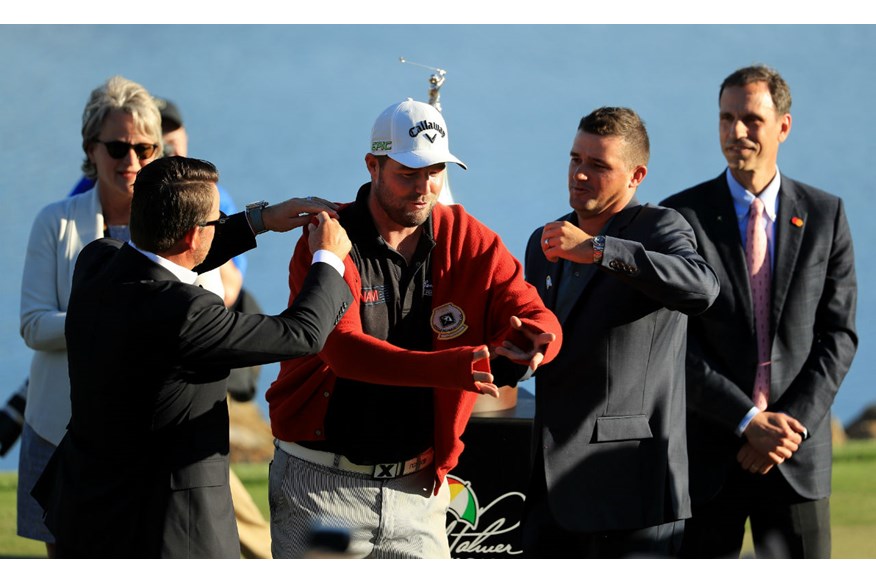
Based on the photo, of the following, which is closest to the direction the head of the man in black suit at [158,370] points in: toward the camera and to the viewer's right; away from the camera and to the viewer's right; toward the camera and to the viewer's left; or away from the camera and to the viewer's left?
away from the camera and to the viewer's right

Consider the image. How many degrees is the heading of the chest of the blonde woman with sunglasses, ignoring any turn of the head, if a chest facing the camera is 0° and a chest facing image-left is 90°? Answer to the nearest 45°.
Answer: approximately 315°

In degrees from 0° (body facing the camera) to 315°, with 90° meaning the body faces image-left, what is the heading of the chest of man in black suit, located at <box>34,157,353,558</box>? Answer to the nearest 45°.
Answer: approximately 225°

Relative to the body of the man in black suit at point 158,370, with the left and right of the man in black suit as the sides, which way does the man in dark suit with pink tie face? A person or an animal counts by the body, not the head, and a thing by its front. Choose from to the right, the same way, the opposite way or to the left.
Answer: the opposite way

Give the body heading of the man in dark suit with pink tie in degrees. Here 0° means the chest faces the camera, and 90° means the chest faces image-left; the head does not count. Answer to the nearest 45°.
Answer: approximately 0°

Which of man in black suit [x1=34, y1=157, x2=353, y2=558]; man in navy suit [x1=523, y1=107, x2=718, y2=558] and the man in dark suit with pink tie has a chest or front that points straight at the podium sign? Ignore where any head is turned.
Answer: man in black suit [x1=34, y1=157, x2=353, y2=558]

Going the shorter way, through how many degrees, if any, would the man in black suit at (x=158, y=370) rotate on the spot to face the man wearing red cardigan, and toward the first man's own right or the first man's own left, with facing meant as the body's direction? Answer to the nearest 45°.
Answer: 0° — they already face them

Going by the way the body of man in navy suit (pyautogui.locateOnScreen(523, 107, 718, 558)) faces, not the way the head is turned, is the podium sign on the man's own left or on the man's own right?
on the man's own right

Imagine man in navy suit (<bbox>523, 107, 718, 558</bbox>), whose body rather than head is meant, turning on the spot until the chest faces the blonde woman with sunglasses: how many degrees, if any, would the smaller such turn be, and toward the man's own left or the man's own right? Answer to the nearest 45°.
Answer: approximately 45° to the man's own right

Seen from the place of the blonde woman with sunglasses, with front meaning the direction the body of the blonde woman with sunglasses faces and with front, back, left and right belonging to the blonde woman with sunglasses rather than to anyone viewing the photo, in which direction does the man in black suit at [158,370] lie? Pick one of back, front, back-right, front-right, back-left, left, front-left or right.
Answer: front-right

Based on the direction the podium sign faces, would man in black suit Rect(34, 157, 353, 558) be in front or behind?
in front

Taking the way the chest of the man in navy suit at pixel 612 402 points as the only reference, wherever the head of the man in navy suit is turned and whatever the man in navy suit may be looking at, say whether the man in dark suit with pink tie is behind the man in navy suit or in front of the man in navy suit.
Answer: behind

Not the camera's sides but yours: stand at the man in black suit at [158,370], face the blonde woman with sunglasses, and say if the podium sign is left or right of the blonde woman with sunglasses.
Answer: right

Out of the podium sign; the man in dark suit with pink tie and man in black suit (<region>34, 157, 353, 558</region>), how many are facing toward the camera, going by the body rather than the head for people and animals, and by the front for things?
2

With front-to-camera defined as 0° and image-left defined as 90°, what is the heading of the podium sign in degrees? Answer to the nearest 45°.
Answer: approximately 0°

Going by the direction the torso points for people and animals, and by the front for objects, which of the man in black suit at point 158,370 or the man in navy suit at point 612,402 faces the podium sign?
the man in black suit at point 158,370

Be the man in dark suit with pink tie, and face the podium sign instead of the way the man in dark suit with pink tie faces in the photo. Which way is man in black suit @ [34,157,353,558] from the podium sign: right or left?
left
